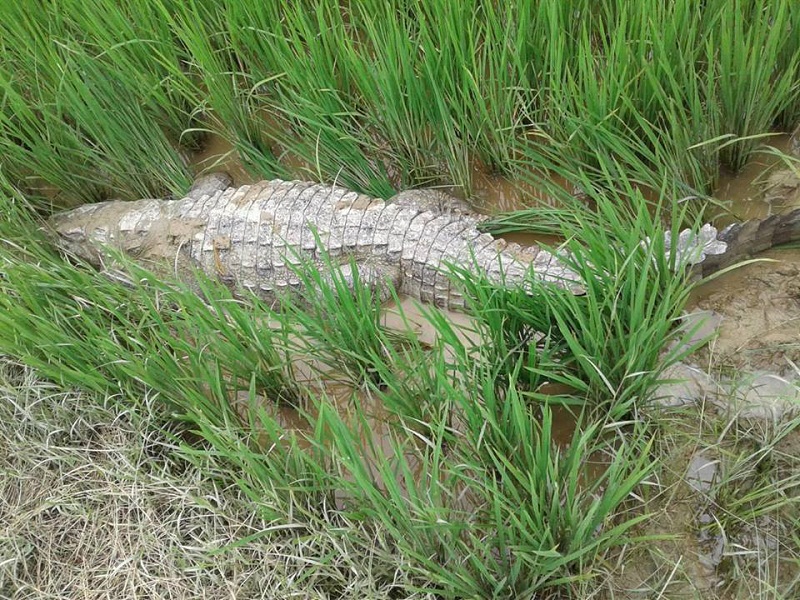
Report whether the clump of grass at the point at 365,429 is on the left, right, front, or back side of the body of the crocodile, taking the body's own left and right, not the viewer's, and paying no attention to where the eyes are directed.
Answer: left

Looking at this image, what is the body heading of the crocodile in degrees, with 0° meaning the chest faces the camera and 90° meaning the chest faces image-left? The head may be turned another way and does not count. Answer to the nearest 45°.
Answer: approximately 90°

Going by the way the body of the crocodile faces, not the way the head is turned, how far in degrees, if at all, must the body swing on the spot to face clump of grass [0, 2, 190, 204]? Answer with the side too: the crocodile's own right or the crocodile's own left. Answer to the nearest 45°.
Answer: approximately 45° to the crocodile's own right
